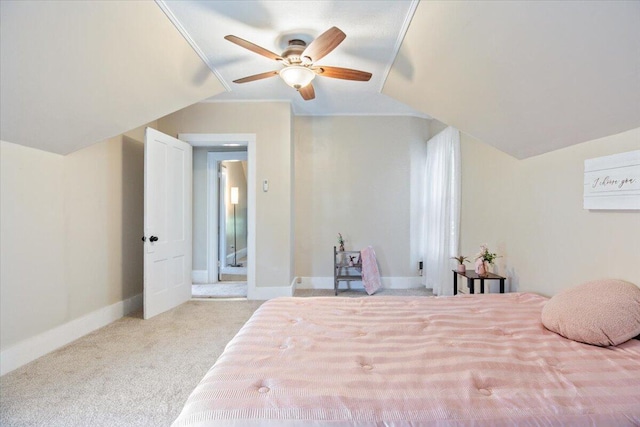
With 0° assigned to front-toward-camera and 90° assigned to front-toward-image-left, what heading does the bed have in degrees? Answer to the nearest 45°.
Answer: approximately 90°

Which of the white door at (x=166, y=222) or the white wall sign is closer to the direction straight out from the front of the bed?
the white door

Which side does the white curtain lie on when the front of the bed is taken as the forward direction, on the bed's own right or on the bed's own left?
on the bed's own right

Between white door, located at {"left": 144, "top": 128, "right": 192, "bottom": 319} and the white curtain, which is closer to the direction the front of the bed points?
the white door

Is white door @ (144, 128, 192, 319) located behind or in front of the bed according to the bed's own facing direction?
in front

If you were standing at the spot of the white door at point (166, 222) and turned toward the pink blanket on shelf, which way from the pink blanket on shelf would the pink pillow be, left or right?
right

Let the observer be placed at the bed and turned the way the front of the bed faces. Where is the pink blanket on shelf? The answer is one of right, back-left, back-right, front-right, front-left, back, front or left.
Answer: right
